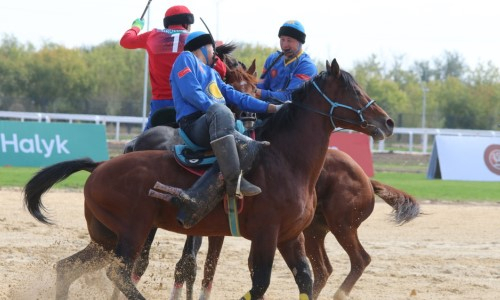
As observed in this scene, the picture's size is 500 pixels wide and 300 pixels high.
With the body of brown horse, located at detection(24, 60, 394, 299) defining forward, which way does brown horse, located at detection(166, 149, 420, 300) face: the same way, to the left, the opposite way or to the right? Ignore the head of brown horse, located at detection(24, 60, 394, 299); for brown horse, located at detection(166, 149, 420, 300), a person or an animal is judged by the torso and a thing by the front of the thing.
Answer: the opposite way

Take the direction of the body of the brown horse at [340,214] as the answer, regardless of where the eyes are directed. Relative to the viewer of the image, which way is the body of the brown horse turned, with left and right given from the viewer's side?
facing to the left of the viewer

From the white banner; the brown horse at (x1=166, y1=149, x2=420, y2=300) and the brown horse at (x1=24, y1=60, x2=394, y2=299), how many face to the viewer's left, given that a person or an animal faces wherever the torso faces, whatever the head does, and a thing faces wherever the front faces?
1

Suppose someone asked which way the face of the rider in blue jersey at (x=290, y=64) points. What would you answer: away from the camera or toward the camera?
toward the camera

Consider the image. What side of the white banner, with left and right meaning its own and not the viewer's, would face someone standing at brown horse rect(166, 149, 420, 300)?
front

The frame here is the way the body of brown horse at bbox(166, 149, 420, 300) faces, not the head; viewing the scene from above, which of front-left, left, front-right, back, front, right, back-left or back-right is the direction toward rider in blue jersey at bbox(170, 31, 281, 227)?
front-left

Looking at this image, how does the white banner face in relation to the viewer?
toward the camera

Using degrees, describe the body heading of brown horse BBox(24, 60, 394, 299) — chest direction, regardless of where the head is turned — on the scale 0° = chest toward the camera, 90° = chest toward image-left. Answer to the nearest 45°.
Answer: approximately 270°

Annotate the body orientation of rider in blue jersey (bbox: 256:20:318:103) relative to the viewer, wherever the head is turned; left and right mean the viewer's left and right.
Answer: facing the viewer and to the left of the viewer

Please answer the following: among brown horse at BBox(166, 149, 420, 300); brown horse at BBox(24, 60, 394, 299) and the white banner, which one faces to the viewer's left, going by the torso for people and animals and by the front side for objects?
brown horse at BBox(166, 149, 420, 300)

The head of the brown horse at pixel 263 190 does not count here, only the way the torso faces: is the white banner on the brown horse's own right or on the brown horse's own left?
on the brown horse's own left
